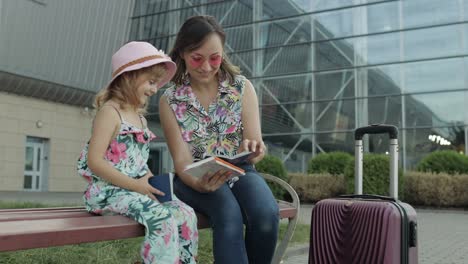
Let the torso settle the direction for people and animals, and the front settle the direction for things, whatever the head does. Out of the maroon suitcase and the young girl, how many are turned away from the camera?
0

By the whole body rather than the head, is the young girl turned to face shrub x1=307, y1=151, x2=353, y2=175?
no

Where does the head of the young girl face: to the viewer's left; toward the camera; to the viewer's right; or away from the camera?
to the viewer's right

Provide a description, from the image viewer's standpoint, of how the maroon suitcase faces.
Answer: facing the viewer and to the left of the viewer

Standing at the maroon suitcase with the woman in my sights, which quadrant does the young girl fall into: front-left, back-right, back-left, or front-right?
front-left

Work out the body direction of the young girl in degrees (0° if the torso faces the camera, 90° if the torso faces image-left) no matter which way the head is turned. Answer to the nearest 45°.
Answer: approximately 315°

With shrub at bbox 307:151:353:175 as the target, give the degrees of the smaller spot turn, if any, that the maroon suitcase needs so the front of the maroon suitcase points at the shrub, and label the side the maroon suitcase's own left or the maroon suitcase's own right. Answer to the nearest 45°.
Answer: approximately 135° to the maroon suitcase's own right

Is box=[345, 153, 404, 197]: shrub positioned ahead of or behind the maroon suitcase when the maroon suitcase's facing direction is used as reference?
behind

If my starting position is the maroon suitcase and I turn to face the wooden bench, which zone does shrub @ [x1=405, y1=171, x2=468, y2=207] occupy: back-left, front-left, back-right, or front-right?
back-right

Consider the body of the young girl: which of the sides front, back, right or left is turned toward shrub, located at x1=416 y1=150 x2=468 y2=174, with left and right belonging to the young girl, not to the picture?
left

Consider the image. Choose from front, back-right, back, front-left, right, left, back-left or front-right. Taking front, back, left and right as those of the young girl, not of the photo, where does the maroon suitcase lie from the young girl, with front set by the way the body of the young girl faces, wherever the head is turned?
front-left

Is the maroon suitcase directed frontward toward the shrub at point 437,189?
no

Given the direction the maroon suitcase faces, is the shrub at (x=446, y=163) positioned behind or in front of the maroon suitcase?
behind

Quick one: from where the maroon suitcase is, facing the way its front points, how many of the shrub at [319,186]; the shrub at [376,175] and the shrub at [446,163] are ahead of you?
0
